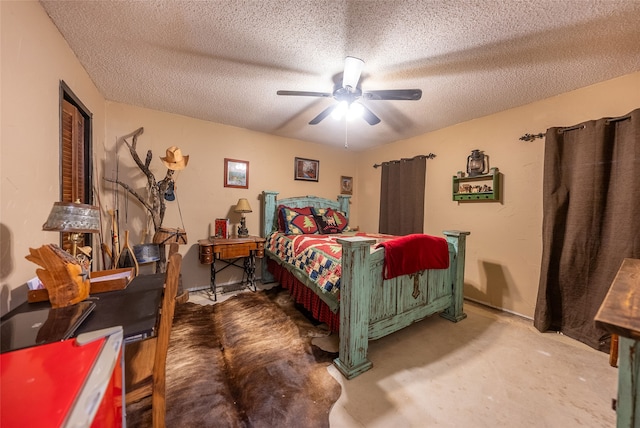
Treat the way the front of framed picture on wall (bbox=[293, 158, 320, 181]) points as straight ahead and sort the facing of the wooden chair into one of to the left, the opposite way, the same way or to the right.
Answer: to the right

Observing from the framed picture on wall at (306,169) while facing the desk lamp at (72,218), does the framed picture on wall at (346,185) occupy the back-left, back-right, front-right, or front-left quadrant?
back-left

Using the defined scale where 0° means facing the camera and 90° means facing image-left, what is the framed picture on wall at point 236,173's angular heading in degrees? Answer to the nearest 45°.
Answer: approximately 0°

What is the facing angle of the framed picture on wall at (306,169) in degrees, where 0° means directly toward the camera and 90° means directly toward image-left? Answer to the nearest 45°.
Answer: approximately 315°

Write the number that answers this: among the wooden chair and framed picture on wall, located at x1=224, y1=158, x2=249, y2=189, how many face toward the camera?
1

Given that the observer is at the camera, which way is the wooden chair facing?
facing to the left of the viewer

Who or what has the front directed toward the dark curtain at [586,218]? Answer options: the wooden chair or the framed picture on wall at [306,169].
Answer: the framed picture on wall

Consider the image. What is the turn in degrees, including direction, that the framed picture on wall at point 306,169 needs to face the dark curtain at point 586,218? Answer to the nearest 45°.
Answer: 0° — it already faces it

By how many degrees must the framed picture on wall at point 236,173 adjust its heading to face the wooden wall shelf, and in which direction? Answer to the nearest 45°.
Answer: approximately 45° to its left

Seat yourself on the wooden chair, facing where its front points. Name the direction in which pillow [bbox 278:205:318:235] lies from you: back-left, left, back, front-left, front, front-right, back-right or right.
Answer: back-right

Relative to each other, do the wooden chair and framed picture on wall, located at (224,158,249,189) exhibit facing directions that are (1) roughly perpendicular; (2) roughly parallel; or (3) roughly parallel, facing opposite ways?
roughly perpendicular

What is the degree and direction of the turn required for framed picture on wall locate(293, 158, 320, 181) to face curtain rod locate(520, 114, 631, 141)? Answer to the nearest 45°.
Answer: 0° — it already faces it

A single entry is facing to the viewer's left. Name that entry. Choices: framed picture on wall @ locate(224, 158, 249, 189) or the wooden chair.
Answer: the wooden chair

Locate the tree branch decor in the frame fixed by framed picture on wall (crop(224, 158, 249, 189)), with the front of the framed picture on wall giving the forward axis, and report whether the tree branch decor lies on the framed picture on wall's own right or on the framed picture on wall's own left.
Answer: on the framed picture on wall's own right

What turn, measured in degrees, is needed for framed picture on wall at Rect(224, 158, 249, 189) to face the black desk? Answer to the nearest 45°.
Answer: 0° — it already faces it
